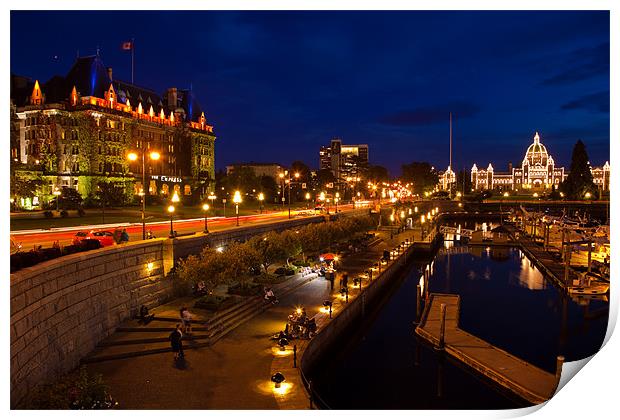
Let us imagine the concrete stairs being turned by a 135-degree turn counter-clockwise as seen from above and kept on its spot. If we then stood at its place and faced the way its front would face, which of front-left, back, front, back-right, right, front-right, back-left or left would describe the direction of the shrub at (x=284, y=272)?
front-right

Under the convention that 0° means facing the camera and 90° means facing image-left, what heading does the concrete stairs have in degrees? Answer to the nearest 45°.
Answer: approximately 315°

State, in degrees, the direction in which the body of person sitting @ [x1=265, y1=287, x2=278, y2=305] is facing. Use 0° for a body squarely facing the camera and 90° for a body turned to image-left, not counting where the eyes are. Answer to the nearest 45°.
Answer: approximately 315°

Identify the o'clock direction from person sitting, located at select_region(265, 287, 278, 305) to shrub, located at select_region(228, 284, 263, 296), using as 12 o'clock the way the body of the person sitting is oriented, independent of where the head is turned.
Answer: The shrub is roughly at 5 o'clock from the person sitting.

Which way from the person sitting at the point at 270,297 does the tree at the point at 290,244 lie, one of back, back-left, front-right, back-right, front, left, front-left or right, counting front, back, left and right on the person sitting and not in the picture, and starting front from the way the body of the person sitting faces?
back-left

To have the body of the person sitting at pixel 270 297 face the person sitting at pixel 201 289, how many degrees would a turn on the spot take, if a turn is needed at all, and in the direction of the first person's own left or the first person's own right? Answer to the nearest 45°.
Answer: approximately 135° to the first person's own right

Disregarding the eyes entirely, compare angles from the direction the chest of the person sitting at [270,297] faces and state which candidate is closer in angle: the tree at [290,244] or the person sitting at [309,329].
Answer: the person sitting

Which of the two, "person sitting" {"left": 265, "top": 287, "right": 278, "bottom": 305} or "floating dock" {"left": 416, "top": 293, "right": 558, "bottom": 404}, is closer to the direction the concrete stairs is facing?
the floating dock
